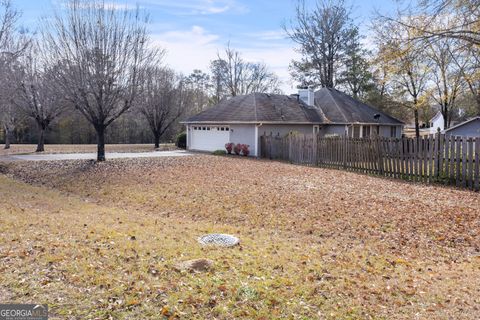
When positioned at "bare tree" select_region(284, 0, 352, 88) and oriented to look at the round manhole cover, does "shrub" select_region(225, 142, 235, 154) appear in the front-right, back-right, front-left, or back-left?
front-right

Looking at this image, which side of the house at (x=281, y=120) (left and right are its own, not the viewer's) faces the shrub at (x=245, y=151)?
front

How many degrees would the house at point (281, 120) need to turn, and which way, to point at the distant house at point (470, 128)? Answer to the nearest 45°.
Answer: approximately 135° to its left

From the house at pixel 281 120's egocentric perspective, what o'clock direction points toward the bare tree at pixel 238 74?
The bare tree is roughly at 4 o'clock from the house.

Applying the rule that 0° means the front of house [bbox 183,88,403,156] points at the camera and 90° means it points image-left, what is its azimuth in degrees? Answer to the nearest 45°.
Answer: approximately 45°

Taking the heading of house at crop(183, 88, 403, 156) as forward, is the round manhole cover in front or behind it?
in front

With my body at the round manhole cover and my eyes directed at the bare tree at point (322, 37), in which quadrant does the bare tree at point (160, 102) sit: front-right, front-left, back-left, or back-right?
front-left

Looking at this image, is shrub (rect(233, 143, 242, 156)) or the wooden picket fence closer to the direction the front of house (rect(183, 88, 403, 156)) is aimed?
the shrub

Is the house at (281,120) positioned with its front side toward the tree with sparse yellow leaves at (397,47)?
no

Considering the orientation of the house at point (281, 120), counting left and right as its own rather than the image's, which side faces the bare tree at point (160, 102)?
right
